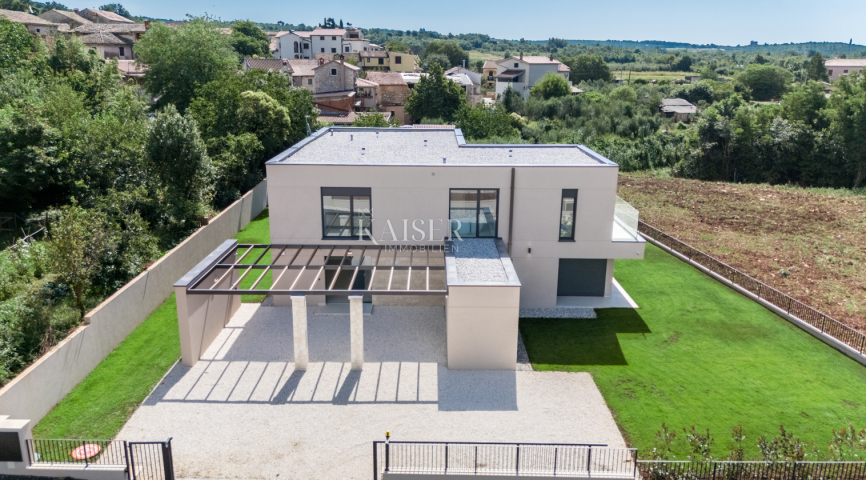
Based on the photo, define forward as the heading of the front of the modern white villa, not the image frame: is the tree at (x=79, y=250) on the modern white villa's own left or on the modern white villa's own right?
on the modern white villa's own right

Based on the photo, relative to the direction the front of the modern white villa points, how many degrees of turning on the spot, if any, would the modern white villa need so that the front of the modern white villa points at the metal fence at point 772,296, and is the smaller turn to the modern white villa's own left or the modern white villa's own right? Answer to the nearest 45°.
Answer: approximately 90° to the modern white villa's own left

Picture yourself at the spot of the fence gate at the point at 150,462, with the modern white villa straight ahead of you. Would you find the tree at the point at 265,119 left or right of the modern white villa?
left

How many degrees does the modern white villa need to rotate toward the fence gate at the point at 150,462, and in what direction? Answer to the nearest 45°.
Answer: approximately 45° to its right

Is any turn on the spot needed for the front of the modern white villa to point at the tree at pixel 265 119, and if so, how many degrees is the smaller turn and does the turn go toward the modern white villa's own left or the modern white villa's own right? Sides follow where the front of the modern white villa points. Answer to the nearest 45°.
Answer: approximately 135° to the modern white villa's own right

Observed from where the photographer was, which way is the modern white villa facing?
facing the viewer

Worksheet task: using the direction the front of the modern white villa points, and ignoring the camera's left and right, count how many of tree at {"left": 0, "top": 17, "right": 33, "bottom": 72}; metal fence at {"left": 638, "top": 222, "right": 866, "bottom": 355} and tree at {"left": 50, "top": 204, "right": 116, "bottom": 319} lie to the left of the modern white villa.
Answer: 1

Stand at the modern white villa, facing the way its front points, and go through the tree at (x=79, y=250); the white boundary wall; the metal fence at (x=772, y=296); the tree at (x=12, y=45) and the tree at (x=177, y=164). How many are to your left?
1

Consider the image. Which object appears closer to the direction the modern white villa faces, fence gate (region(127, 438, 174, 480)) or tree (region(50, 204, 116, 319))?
the fence gate

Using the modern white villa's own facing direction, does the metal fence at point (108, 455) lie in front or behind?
in front

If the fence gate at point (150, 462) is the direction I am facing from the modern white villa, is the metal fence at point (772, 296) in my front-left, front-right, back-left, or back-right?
back-left

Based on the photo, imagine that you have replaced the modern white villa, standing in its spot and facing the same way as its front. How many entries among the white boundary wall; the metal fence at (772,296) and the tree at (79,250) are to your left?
1

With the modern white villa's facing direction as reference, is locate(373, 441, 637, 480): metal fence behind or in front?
in front
